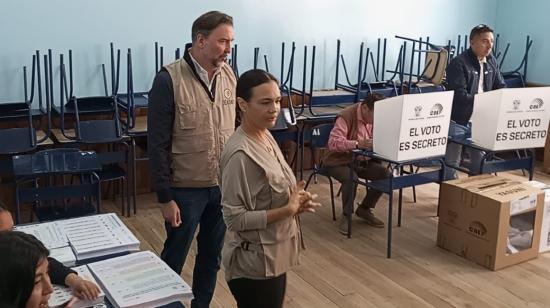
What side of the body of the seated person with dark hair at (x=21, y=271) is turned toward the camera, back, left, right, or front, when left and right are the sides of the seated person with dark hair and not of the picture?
right

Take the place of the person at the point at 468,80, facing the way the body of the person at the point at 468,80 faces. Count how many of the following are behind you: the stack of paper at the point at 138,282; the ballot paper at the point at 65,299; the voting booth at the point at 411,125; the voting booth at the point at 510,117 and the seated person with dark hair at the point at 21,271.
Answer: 0

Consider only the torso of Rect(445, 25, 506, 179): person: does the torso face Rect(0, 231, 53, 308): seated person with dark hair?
no

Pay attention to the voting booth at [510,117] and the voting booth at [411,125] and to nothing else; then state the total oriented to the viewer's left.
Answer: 0

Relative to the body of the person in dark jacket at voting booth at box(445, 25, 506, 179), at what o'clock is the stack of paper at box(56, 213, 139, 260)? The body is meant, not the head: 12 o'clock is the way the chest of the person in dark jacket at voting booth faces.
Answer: The stack of paper is roughly at 2 o'clock from the person in dark jacket at voting booth.

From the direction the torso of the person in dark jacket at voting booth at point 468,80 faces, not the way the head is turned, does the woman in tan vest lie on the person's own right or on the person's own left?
on the person's own right

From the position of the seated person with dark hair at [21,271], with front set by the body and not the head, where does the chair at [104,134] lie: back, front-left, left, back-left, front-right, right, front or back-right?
left

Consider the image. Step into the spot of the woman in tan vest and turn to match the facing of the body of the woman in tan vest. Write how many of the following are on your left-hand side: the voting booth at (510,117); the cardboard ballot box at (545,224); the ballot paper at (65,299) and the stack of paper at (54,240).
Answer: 2

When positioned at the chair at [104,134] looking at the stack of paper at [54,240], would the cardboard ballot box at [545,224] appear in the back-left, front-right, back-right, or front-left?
front-left

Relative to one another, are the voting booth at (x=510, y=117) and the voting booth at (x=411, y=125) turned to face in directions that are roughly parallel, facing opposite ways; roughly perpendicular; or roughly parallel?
roughly parallel
